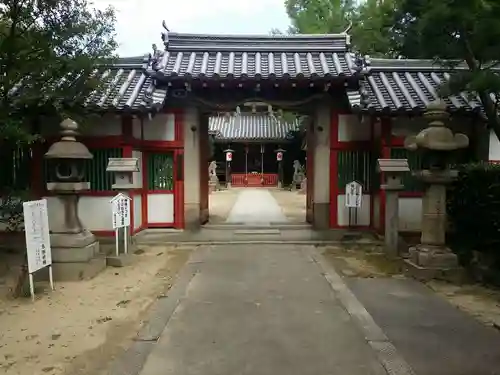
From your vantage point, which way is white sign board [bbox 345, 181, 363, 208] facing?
toward the camera

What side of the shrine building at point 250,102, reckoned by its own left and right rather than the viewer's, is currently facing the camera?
front

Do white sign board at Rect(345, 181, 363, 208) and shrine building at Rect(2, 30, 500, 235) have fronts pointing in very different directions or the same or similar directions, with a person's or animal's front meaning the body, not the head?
same or similar directions

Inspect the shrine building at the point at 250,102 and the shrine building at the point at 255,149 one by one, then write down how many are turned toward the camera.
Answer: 2

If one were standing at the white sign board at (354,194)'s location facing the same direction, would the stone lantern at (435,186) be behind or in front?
in front

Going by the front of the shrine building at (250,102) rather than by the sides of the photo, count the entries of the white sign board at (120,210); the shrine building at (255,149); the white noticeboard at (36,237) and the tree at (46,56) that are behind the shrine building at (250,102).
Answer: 1

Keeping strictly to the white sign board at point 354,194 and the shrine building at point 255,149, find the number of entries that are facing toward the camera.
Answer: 2

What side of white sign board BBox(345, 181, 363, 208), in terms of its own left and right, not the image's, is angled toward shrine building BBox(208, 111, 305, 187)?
back

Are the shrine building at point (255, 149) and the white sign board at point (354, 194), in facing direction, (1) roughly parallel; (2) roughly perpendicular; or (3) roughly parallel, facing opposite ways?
roughly parallel

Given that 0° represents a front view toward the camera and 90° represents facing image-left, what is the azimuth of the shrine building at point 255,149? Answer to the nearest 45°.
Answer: approximately 0°

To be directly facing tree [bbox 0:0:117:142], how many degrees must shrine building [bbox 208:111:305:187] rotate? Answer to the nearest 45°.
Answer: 0° — it already faces it

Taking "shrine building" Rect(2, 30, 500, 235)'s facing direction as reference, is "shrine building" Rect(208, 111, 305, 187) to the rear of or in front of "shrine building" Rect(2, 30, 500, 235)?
to the rear

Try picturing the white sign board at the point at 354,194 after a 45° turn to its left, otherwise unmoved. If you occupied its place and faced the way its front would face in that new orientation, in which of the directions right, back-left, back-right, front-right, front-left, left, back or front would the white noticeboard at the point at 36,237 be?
right

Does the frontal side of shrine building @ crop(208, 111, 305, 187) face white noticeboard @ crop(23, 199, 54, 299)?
yes
